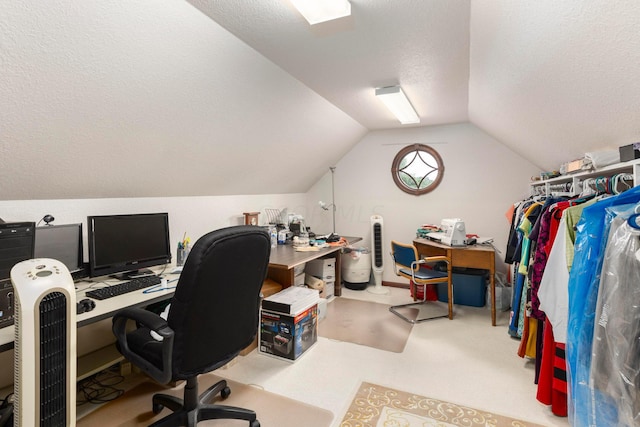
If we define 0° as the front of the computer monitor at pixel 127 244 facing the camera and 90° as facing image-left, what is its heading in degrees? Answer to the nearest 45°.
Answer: approximately 315°

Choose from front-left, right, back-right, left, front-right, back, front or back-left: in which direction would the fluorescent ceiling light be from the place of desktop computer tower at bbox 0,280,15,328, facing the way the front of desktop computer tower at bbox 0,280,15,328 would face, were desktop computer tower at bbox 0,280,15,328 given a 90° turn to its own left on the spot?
front-right

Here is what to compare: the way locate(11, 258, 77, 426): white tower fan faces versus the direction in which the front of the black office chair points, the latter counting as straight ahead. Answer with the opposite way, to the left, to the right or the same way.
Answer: the opposite way

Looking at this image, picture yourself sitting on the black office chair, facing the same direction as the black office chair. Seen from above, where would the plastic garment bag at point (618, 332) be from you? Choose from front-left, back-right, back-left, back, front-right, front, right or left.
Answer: back

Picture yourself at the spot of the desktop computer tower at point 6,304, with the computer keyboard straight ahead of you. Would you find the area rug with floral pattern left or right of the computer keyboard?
right

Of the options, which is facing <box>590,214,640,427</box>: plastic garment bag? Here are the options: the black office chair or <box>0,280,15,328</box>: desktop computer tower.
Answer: the desktop computer tower

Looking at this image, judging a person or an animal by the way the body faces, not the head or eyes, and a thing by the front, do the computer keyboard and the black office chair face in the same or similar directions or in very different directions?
very different directions

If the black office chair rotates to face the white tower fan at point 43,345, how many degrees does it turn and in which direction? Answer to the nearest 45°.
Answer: approximately 45° to its left

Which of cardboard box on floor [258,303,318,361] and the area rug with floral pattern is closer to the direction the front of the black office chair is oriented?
the cardboard box on floor

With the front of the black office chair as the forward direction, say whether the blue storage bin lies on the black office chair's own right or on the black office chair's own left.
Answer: on the black office chair's own right

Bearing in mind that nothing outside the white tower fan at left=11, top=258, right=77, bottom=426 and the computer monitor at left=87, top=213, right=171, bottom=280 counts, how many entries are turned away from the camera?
0

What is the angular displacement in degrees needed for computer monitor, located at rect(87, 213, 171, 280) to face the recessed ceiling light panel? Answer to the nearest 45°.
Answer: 0° — it already faces it

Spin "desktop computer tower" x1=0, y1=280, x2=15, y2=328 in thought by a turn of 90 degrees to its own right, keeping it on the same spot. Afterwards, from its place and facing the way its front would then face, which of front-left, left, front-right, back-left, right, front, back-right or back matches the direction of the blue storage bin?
back-left
